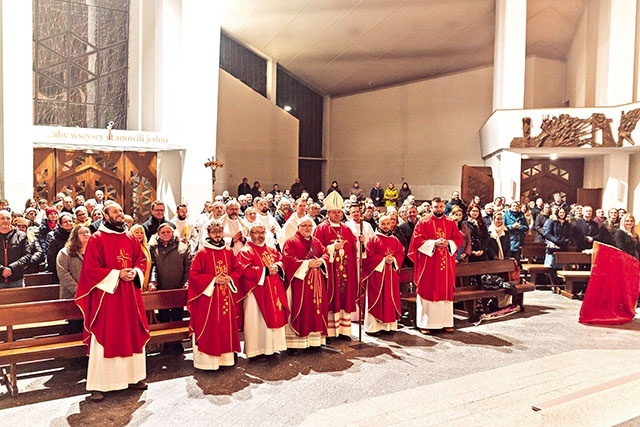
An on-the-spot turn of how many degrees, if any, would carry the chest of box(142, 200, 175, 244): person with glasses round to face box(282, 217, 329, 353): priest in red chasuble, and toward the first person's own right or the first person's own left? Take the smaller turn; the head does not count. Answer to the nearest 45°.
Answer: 0° — they already face them

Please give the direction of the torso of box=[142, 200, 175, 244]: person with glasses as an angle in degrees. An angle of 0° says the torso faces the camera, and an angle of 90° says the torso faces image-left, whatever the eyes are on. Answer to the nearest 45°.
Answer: approximately 315°

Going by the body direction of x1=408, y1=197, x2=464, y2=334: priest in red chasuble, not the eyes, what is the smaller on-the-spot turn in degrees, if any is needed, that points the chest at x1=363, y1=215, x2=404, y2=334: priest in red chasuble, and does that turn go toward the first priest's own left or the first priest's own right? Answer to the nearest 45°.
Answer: approximately 45° to the first priest's own right

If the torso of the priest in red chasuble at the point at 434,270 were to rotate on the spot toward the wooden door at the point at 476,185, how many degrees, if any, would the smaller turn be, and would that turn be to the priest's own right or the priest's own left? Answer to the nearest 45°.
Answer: approximately 180°

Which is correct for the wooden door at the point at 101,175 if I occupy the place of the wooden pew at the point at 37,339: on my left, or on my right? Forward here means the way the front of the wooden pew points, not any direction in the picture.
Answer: on my left

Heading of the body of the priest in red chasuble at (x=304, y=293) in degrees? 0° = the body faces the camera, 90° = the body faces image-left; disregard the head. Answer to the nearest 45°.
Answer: approximately 315°

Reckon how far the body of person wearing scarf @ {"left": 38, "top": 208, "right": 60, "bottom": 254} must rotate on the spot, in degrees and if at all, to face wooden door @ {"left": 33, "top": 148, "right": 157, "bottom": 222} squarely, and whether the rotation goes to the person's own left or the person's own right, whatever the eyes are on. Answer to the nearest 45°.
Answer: approximately 135° to the person's own left

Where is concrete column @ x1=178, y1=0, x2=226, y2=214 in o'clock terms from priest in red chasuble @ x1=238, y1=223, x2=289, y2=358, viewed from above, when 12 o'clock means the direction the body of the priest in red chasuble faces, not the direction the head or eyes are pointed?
The concrete column is roughly at 7 o'clock from the priest in red chasuble.

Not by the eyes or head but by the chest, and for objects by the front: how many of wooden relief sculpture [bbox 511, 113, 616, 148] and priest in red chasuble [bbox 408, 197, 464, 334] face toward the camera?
2

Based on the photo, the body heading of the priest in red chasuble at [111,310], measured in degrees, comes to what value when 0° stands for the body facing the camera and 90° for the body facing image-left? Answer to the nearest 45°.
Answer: approximately 315°

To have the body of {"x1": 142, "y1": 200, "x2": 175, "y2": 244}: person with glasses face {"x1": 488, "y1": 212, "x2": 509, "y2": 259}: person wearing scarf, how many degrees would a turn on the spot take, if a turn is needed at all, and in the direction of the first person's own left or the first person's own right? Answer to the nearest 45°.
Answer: approximately 45° to the first person's own left
